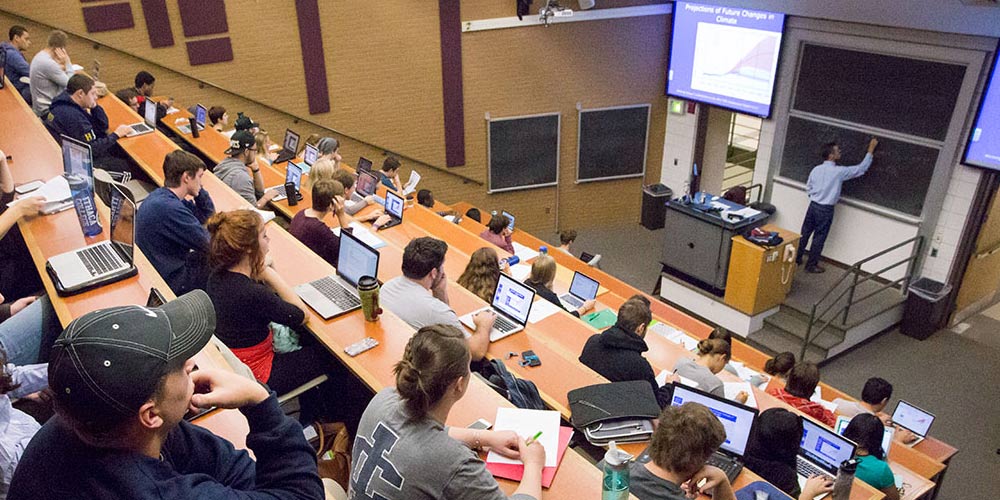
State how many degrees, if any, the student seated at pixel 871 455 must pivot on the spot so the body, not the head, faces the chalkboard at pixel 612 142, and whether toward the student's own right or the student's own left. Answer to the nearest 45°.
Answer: approximately 90° to the student's own left

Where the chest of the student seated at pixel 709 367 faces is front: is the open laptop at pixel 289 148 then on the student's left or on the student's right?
on the student's left

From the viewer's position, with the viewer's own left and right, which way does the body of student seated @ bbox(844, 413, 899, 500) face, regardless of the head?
facing away from the viewer and to the right of the viewer

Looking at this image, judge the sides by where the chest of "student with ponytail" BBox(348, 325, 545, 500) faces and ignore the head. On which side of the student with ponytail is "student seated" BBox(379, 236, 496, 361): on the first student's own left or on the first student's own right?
on the first student's own left

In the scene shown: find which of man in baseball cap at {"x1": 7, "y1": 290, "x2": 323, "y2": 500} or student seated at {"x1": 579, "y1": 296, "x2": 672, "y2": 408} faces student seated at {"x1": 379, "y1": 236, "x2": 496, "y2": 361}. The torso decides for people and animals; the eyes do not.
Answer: the man in baseball cap

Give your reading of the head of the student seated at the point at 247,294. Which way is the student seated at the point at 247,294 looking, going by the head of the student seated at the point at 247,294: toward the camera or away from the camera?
away from the camera

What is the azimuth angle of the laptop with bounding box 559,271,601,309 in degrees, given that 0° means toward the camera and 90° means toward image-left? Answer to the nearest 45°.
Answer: approximately 45°

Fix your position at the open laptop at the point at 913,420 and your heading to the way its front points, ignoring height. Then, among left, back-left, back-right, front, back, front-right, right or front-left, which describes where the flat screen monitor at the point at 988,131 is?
back-right

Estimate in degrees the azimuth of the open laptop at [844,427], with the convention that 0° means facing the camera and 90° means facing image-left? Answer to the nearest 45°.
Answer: approximately 45°

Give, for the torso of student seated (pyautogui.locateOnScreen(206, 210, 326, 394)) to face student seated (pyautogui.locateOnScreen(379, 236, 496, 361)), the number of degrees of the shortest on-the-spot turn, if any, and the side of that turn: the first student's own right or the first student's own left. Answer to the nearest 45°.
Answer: approximately 45° to the first student's own right

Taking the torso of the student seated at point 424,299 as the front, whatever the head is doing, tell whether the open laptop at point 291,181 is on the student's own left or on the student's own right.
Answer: on the student's own left

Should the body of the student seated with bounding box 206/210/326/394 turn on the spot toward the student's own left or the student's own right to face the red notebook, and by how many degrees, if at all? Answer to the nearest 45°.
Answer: approximately 90° to the student's own right

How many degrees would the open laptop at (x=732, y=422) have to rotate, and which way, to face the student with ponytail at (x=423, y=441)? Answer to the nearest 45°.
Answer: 0° — it already faces them

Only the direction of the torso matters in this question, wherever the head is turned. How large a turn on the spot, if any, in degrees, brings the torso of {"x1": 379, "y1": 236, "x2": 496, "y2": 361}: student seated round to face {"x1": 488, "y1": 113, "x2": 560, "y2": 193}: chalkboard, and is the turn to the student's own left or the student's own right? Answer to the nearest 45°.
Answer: approximately 45° to the student's own left

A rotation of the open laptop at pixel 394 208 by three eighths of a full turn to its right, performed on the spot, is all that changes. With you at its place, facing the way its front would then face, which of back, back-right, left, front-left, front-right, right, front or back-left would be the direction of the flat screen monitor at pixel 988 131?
right

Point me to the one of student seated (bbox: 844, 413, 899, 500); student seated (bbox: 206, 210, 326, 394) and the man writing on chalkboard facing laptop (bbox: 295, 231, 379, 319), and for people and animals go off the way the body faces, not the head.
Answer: student seated (bbox: 206, 210, 326, 394)
